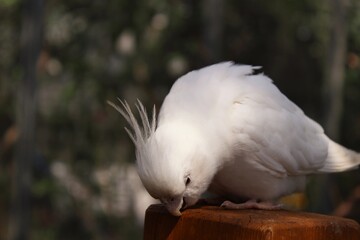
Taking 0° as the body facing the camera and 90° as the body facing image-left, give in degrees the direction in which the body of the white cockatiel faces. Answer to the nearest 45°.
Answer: approximately 90°
